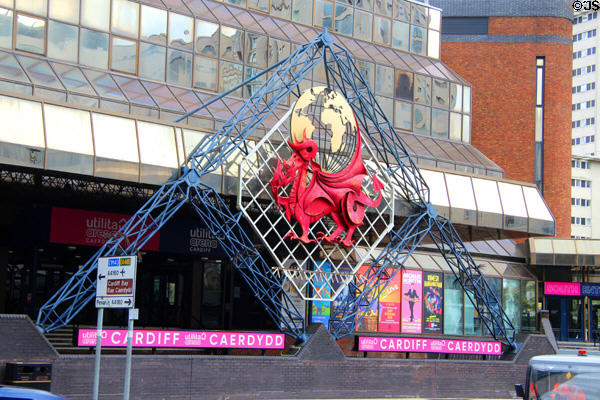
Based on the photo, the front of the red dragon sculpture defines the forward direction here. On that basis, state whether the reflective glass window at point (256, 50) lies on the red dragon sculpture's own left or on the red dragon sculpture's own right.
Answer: on the red dragon sculpture's own right

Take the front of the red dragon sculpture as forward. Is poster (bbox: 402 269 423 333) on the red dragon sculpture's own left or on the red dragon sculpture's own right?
on the red dragon sculpture's own right

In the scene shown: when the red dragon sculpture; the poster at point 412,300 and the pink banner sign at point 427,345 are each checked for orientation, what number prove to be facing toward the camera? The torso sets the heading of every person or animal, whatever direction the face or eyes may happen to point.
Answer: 2

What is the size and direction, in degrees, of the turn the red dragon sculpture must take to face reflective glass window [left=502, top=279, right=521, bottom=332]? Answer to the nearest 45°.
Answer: approximately 135° to its right

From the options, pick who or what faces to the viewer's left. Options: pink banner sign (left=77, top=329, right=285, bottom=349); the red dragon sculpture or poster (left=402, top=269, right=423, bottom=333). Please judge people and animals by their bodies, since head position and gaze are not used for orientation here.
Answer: the red dragon sculpture

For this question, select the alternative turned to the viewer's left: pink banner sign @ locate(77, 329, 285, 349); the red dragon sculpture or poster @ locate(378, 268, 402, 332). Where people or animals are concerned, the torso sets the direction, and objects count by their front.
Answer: the red dragon sculpture

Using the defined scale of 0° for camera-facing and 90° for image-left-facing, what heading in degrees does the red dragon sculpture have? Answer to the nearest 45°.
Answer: approximately 90°

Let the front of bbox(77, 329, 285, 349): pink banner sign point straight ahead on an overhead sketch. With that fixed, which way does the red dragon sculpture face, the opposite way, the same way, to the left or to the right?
to the right

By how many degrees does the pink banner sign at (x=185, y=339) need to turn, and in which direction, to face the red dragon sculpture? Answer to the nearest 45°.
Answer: approximately 135° to its left
